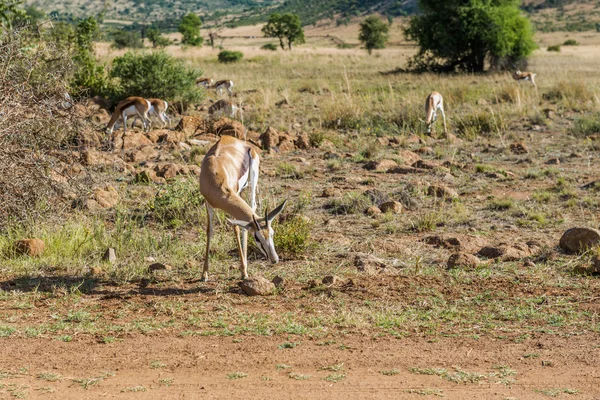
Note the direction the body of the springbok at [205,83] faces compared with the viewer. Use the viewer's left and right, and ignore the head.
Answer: facing to the left of the viewer

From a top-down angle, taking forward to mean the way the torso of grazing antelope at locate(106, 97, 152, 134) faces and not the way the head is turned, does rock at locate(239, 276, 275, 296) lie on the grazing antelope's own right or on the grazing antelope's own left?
on the grazing antelope's own left

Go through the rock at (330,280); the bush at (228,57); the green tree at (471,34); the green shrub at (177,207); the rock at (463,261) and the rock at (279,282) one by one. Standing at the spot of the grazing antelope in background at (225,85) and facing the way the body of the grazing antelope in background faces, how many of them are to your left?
4

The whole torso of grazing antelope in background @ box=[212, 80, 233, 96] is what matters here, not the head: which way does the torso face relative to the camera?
to the viewer's left

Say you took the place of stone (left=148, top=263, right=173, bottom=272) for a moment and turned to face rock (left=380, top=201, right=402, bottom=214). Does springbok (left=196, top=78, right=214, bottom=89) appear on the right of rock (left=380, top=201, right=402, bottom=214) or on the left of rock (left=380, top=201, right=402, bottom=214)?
left

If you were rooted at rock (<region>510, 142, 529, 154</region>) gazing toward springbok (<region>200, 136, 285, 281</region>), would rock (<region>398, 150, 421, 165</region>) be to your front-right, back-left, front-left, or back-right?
front-right

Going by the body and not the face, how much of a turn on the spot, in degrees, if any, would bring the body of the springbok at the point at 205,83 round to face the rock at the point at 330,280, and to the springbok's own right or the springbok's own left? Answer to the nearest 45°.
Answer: approximately 90° to the springbok's own left

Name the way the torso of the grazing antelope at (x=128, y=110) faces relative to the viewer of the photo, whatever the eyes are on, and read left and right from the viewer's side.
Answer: facing to the left of the viewer

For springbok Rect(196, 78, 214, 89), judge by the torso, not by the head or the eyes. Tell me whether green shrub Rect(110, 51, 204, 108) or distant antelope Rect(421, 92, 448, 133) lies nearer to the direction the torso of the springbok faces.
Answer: the green shrub

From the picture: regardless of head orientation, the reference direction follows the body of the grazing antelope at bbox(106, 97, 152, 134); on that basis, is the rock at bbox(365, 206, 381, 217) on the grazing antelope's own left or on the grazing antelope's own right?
on the grazing antelope's own left
